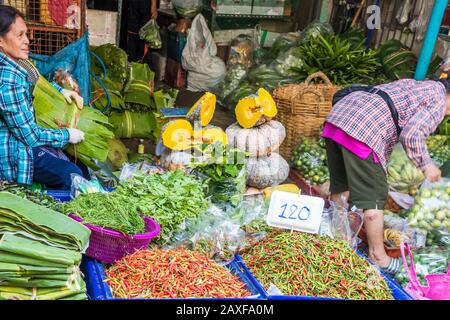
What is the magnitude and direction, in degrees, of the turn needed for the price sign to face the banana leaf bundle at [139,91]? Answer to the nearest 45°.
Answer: approximately 135° to its right

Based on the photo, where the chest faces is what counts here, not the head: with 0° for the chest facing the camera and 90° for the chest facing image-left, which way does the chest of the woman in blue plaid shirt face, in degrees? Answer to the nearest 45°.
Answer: approximately 270°

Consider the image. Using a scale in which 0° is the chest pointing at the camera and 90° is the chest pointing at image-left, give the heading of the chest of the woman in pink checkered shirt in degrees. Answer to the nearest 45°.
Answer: approximately 270°

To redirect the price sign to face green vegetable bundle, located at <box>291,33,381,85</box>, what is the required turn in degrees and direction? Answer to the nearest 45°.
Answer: approximately 180°

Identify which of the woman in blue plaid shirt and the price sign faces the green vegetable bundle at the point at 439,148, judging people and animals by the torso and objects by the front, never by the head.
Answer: the woman in blue plaid shirt

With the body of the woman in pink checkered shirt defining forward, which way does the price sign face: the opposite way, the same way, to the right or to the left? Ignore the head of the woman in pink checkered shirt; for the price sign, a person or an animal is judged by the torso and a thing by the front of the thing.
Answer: to the right

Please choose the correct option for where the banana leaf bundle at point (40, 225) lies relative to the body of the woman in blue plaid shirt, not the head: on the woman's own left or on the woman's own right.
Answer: on the woman's own right
